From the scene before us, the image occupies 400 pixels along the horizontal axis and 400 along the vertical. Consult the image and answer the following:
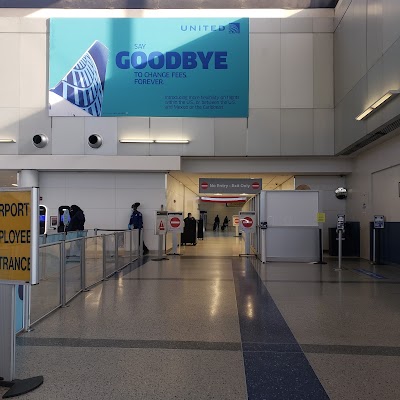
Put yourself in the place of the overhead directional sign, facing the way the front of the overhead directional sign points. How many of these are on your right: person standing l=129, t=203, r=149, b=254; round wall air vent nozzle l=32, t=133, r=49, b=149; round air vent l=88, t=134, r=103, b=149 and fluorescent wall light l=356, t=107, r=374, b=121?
3

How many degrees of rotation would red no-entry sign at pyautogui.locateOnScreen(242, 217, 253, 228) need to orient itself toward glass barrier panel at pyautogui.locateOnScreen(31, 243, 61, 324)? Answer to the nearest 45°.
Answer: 0° — it already faces it

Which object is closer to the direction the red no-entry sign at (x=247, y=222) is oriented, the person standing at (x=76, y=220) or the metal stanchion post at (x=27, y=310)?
the metal stanchion post

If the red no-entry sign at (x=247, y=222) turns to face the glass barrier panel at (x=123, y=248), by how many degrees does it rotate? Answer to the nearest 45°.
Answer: approximately 45° to its right
